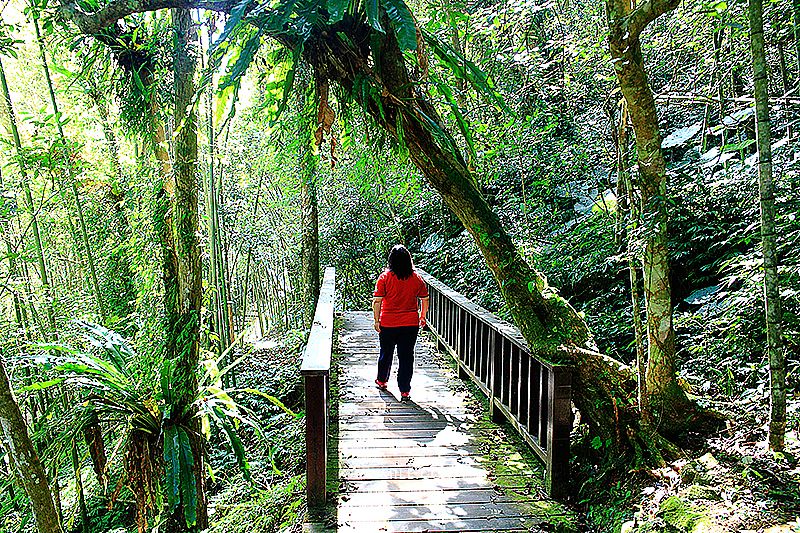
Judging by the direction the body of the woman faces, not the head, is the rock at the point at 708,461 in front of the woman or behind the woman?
behind

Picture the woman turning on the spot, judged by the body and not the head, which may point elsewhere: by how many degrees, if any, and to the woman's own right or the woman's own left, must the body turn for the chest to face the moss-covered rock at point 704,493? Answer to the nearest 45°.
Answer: approximately 135° to the woman's own right

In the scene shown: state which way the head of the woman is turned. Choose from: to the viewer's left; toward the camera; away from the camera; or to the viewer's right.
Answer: away from the camera

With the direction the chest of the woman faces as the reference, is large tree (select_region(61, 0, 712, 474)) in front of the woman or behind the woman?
behind

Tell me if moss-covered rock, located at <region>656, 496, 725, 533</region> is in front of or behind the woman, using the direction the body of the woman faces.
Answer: behind

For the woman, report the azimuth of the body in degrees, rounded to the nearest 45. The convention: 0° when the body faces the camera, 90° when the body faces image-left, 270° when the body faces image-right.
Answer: approximately 180°
